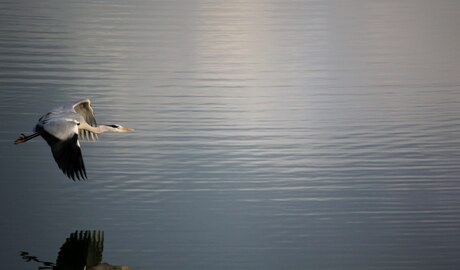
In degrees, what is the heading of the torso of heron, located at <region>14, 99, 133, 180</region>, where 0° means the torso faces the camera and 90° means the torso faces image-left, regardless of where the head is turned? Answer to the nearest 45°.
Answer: approximately 270°
